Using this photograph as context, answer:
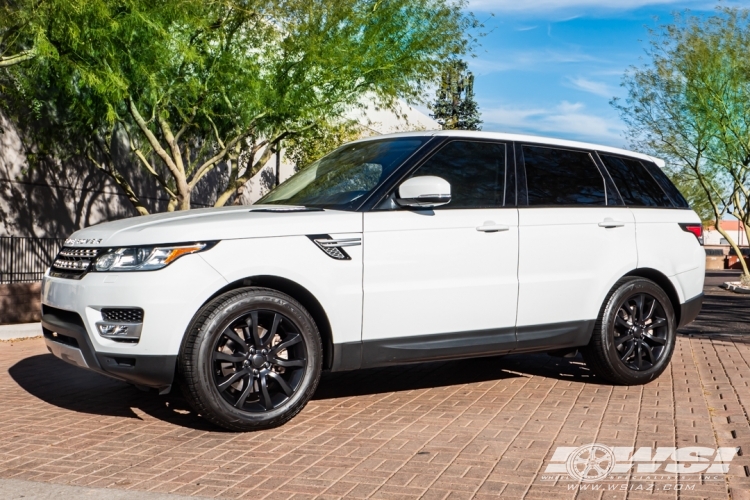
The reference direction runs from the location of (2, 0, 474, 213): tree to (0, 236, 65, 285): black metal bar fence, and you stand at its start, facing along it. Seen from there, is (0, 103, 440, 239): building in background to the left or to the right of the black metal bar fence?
right

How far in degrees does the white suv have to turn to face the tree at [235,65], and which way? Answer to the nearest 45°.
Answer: approximately 135° to its right

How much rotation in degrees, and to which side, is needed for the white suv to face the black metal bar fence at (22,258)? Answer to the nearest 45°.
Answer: approximately 90° to its right

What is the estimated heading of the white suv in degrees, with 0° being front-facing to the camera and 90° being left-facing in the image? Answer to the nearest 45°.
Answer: approximately 45°

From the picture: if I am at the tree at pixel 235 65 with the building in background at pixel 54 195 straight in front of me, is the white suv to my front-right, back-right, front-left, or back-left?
back-left

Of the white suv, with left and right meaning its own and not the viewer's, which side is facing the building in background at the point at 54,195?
right
